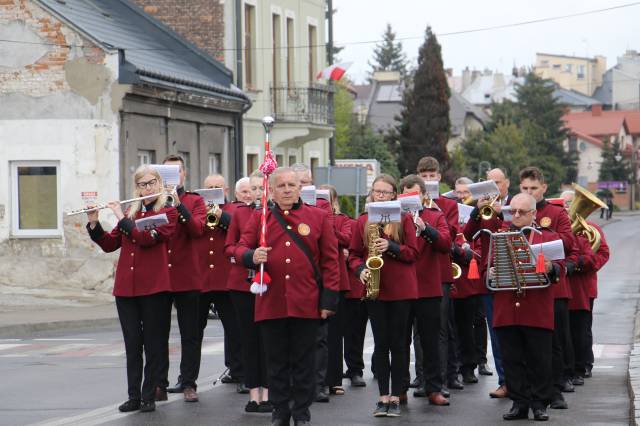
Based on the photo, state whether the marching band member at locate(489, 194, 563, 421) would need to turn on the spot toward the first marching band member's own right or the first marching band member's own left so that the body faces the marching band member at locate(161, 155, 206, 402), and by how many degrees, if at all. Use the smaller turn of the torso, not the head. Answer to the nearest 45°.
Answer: approximately 90° to the first marching band member's own right

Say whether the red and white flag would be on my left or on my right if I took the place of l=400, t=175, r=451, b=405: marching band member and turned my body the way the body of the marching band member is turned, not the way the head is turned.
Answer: on my right

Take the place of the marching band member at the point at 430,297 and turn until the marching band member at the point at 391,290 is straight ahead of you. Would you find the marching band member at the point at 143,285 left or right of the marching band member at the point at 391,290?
right

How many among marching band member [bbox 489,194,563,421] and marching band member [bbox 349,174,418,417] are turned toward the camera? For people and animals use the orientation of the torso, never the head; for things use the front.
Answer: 2

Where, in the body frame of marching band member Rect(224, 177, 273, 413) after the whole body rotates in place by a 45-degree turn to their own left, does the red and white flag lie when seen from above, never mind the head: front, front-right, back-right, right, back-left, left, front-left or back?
back-left
